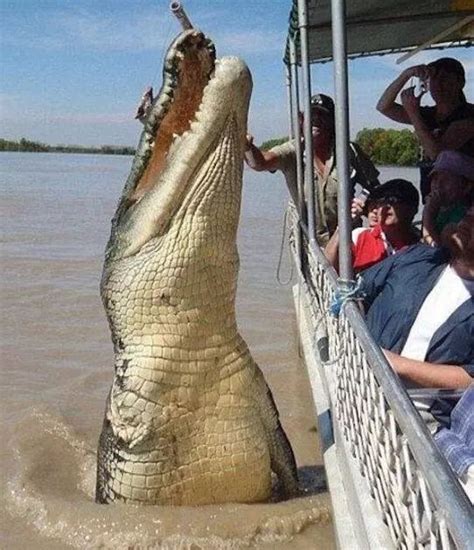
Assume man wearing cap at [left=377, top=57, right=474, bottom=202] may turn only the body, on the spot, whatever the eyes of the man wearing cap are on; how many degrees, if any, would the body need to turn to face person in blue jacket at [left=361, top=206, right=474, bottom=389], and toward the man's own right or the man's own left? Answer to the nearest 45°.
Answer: approximately 45° to the man's own left

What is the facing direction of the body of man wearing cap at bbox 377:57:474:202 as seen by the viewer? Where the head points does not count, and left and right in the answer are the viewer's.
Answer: facing the viewer and to the left of the viewer

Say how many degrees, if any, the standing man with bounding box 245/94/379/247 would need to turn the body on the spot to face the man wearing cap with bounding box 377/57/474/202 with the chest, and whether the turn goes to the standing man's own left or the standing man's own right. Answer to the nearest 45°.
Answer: approximately 45° to the standing man's own left

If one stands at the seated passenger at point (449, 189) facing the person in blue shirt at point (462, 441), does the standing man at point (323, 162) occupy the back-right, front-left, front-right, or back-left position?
back-right

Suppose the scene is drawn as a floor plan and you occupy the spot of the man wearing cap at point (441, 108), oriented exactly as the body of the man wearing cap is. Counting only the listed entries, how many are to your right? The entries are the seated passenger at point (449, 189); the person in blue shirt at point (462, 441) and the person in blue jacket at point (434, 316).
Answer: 0

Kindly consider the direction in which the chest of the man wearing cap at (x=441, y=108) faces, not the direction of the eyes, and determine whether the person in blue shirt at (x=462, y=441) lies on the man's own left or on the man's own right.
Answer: on the man's own left

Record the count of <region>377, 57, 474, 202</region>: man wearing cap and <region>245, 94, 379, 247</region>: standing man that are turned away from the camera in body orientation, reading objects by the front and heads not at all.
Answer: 0

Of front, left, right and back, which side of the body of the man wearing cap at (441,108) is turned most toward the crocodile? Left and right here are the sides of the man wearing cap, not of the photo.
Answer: front
